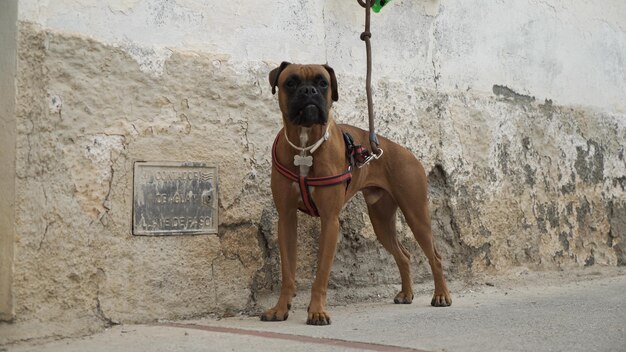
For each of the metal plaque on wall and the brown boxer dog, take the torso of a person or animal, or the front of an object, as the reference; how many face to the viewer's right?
0

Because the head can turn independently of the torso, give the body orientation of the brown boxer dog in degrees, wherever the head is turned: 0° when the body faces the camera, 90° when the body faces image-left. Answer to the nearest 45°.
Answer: approximately 45°

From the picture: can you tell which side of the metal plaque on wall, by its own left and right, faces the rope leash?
left

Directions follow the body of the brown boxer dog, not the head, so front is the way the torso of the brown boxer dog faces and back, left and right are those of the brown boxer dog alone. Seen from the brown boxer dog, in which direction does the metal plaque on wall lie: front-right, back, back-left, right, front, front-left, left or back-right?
front-right
